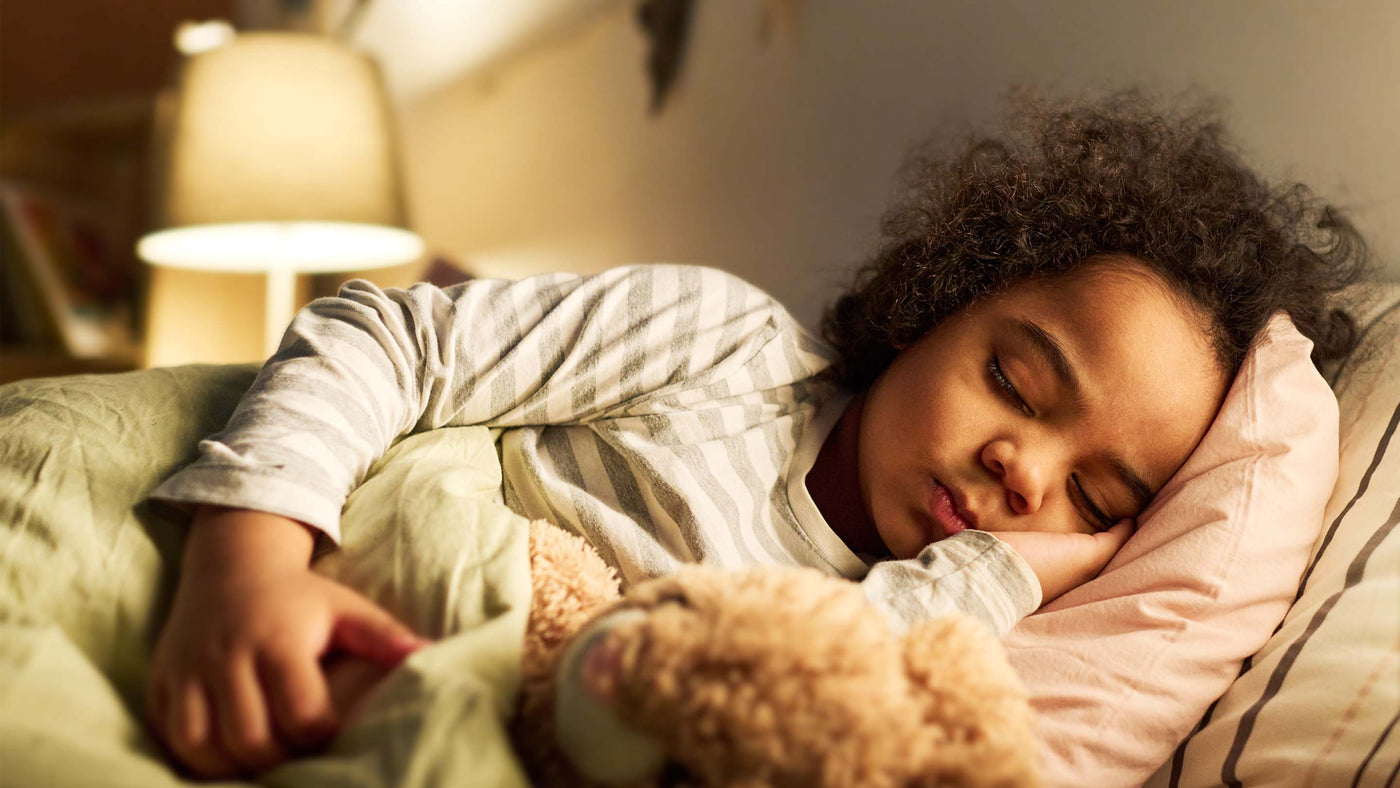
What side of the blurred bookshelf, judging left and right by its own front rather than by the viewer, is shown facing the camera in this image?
front

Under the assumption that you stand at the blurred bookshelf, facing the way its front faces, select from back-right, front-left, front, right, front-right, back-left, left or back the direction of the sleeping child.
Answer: front

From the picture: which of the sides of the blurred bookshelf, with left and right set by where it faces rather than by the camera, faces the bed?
front

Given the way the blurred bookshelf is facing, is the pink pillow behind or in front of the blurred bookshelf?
in front
